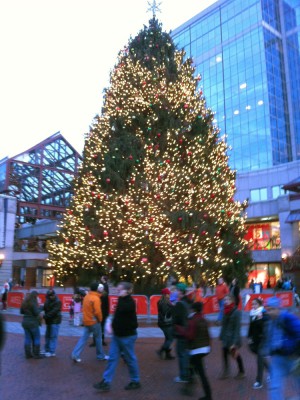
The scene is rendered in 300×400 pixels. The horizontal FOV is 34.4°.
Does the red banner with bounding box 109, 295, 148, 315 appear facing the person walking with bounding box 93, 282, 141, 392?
yes

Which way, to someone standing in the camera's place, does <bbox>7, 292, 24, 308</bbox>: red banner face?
facing the viewer

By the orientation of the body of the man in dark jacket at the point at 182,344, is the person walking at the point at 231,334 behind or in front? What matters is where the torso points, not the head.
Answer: behind

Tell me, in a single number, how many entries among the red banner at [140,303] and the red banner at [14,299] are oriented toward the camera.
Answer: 2

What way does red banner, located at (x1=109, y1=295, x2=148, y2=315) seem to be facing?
toward the camera

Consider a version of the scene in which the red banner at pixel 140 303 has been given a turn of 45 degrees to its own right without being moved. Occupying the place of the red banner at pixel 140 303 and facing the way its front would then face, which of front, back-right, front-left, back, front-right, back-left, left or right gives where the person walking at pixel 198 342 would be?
front-left

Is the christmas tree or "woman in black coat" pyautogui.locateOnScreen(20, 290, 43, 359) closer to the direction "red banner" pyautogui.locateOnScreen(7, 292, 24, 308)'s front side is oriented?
the woman in black coat

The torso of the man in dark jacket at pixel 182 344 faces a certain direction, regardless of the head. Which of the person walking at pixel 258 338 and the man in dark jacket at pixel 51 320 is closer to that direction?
the man in dark jacket
